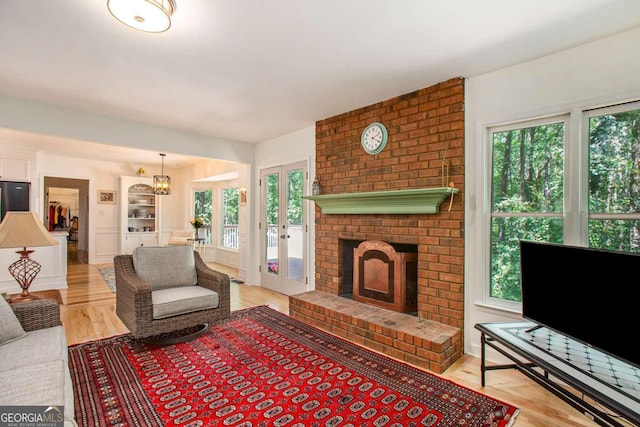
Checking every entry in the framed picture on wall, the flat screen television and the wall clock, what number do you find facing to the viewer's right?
0

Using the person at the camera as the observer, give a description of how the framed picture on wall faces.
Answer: facing the viewer

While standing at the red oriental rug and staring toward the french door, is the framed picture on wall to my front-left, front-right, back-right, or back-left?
front-left

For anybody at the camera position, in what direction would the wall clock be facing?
facing the viewer and to the left of the viewer

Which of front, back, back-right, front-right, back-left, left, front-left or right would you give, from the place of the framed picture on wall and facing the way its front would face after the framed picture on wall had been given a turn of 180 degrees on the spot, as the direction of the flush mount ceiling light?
back

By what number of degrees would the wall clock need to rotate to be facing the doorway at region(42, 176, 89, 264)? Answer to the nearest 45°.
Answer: approximately 90° to its right

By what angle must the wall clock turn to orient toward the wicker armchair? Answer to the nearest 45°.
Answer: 0° — it already faces it

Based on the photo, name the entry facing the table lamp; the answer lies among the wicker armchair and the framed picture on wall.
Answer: the framed picture on wall

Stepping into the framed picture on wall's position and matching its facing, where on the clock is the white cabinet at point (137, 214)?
The white cabinet is roughly at 9 o'clock from the framed picture on wall.

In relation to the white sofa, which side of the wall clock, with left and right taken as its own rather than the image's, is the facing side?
front

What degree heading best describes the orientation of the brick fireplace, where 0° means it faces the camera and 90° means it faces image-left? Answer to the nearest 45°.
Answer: approximately 45°

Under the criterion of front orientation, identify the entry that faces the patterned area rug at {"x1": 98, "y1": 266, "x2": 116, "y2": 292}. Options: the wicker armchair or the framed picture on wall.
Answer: the framed picture on wall

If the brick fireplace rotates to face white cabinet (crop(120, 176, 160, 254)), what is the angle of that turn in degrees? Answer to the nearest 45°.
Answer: approximately 90° to its right

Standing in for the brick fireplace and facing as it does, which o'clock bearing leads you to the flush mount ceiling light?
The flush mount ceiling light is roughly at 12 o'clock from the brick fireplace.

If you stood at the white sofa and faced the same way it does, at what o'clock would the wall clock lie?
The wall clock is roughly at 12 o'clock from the white sofa.

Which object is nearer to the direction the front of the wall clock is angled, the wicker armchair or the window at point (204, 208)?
the wicker armchair

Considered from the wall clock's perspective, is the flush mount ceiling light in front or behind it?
in front

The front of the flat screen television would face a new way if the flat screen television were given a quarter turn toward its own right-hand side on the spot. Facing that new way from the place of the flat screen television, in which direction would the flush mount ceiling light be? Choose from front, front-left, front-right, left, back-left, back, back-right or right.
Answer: left

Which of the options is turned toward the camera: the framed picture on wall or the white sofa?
the framed picture on wall
